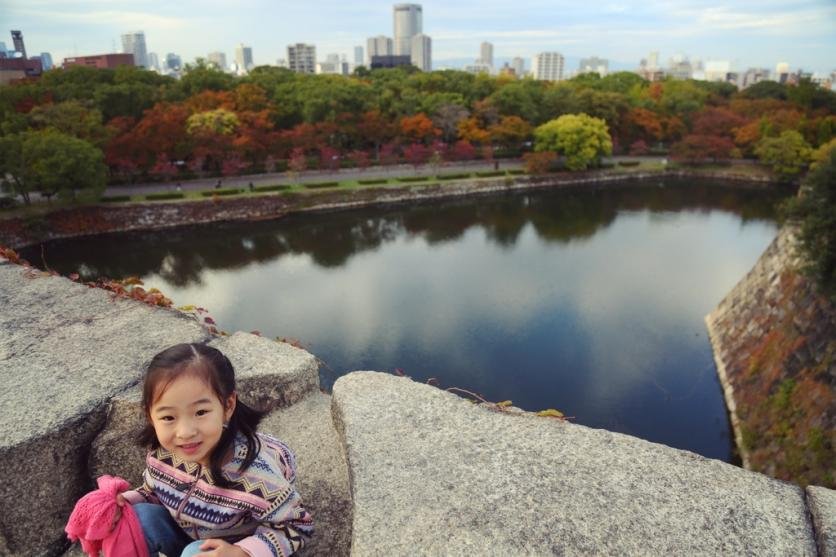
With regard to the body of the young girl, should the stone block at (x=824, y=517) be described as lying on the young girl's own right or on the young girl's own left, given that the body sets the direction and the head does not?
on the young girl's own left

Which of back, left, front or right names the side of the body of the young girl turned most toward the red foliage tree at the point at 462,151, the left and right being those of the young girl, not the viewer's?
back

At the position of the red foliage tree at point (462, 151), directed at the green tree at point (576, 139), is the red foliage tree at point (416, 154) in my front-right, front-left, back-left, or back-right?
back-right

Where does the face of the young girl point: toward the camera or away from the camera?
toward the camera

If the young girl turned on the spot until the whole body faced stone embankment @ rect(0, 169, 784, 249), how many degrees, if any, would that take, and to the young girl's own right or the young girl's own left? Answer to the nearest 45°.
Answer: approximately 135° to the young girl's own right

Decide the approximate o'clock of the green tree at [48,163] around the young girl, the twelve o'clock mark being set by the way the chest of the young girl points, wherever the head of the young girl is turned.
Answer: The green tree is roughly at 4 o'clock from the young girl.

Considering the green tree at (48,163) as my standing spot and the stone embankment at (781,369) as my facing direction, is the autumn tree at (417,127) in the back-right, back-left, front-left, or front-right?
front-left

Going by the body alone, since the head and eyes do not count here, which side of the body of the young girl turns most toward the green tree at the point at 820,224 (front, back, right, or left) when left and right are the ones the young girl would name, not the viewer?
back

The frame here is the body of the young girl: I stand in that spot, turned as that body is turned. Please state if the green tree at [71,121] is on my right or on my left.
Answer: on my right

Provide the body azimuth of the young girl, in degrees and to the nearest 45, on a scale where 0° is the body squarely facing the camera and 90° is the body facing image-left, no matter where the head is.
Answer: approximately 45°

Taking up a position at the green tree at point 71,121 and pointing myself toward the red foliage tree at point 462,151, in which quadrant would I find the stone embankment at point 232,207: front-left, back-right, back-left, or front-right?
front-right

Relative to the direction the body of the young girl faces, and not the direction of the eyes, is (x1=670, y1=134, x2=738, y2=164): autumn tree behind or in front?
behind

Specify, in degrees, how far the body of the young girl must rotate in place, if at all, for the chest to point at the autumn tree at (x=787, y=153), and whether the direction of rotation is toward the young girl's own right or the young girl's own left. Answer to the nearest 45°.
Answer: approximately 180°
